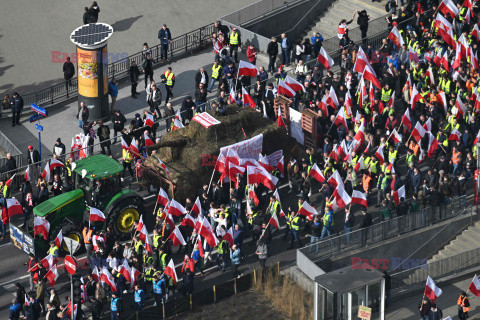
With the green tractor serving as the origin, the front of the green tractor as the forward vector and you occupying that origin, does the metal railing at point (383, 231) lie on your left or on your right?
on your left

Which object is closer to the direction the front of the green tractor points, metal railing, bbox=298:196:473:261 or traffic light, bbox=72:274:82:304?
the traffic light

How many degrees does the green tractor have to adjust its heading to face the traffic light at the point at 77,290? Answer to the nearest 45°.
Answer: approximately 45° to its left

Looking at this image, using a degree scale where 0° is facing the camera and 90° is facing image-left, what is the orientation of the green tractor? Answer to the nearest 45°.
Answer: approximately 45°
